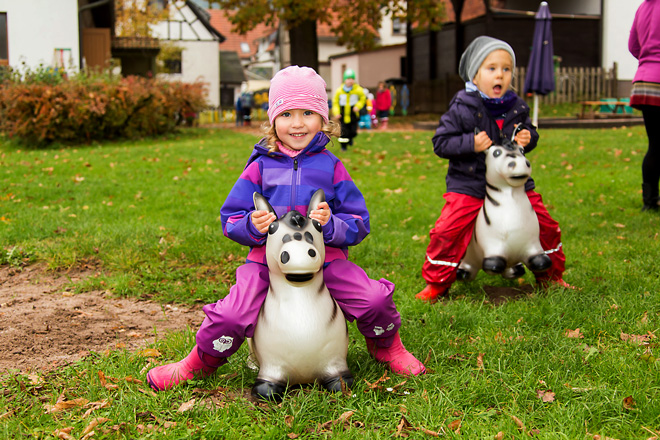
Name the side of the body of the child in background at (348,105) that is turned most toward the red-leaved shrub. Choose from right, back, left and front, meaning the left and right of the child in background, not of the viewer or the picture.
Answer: right

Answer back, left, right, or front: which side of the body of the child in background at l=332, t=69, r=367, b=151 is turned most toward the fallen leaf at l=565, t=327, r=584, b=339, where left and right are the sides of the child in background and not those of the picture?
front

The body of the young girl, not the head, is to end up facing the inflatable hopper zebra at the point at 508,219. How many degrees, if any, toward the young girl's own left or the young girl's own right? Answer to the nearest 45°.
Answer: approximately 135° to the young girl's own left

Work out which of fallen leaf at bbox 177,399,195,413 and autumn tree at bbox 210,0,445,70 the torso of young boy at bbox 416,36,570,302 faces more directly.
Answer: the fallen leaf

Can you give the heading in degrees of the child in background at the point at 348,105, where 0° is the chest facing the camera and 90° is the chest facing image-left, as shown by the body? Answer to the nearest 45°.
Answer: approximately 0°

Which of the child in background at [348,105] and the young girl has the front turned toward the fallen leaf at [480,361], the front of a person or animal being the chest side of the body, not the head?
the child in background

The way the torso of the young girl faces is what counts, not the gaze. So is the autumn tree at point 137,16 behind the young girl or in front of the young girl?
behind

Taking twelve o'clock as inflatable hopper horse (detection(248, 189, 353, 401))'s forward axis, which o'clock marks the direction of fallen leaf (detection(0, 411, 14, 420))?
The fallen leaf is roughly at 3 o'clock from the inflatable hopper horse.

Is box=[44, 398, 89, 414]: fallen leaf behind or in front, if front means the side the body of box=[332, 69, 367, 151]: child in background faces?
in front

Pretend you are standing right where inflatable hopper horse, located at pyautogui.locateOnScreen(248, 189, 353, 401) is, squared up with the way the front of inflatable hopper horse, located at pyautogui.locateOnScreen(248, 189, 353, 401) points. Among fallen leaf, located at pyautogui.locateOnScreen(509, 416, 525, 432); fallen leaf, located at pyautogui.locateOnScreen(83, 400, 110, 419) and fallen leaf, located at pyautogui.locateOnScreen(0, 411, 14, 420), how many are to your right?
2

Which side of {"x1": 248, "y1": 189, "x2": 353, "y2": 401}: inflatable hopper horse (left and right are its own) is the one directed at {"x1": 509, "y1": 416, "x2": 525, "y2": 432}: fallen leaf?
left
